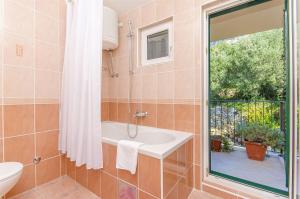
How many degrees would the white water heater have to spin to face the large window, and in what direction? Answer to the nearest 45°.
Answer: approximately 45° to its left

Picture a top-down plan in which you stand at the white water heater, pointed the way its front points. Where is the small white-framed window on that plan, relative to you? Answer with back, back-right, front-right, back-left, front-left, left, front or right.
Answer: front-left

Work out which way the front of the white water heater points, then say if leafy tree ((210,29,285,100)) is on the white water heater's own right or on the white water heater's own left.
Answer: on the white water heater's own left

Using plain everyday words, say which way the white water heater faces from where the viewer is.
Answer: facing the viewer and to the right of the viewer
